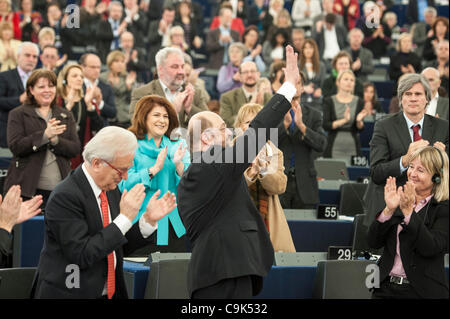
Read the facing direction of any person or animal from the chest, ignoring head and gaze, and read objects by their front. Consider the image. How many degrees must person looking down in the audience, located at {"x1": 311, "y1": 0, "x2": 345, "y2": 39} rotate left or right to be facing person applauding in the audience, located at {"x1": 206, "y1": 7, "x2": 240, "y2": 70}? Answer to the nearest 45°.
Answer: approximately 90° to their right

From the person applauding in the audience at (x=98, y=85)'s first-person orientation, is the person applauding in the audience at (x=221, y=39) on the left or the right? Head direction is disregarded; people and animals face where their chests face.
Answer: on their left

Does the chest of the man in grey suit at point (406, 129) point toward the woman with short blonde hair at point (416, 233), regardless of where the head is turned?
yes

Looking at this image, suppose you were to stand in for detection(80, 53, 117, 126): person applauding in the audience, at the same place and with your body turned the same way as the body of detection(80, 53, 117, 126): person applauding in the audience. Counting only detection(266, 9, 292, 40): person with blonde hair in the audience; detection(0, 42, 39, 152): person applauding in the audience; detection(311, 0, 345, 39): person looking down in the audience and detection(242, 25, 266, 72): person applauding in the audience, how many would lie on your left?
3

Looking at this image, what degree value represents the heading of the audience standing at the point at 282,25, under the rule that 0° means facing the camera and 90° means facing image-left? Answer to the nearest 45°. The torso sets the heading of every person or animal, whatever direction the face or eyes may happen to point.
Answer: approximately 0°
